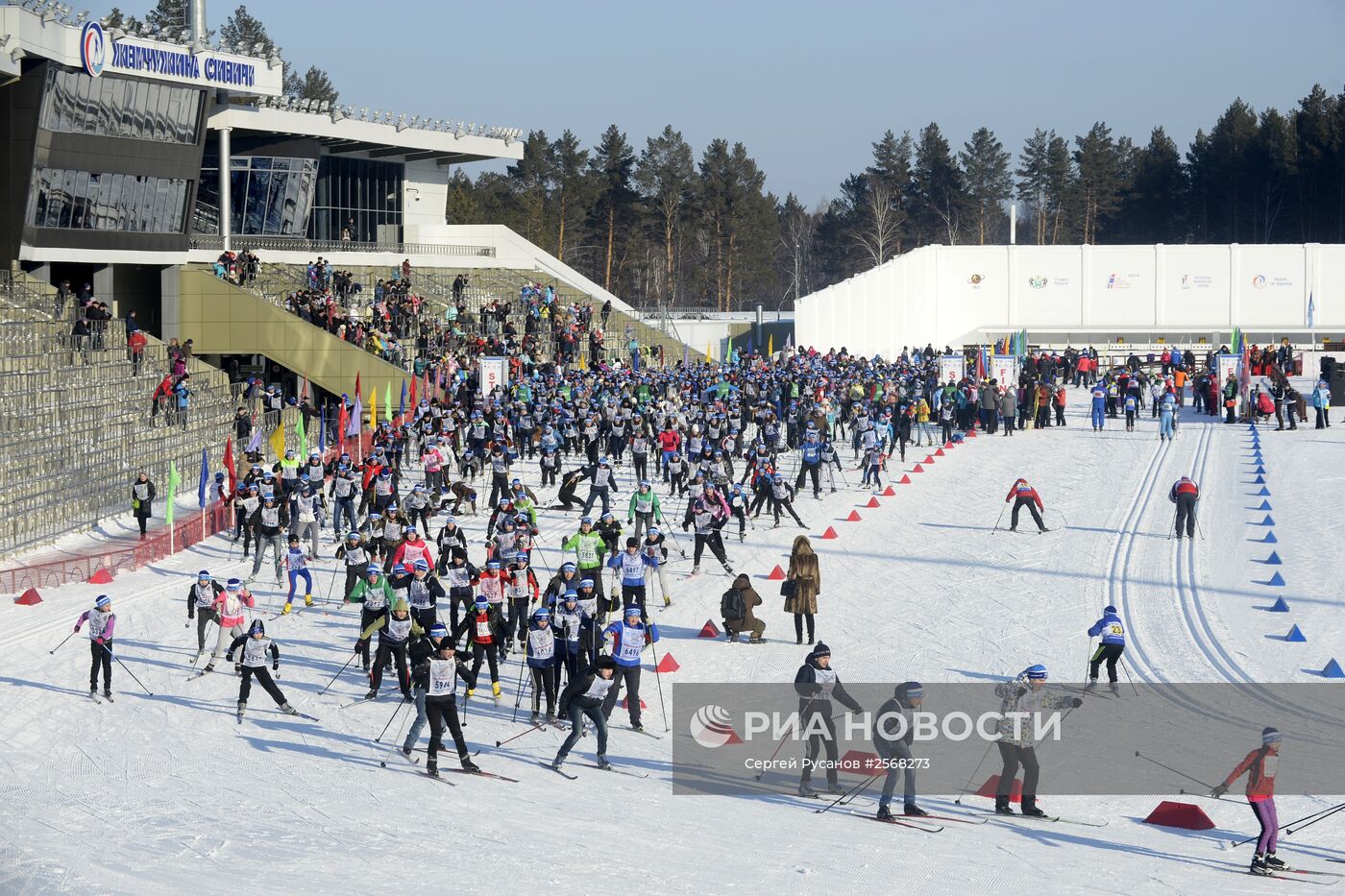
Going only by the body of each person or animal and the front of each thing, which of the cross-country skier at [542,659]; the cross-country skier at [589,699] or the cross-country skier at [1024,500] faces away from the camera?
the cross-country skier at [1024,500]

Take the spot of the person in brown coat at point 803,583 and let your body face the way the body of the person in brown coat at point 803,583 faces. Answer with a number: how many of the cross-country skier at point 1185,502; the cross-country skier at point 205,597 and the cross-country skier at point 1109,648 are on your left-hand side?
1

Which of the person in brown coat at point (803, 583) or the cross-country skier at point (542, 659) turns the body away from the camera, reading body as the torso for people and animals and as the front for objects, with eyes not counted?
the person in brown coat

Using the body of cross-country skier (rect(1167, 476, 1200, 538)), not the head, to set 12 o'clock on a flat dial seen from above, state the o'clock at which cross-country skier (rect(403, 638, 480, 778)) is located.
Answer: cross-country skier (rect(403, 638, 480, 778)) is roughly at 7 o'clock from cross-country skier (rect(1167, 476, 1200, 538)).

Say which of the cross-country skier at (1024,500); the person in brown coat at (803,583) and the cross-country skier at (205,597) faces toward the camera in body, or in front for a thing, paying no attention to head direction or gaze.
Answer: the cross-country skier at (205,597)

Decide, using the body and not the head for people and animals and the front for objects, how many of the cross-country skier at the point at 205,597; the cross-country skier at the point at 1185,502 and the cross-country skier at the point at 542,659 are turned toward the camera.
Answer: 2

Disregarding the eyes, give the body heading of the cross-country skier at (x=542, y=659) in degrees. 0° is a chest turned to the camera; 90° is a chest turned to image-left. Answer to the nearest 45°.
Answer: approximately 0°

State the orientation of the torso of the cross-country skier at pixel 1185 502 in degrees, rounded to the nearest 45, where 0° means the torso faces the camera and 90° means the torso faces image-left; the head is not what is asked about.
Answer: approximately 180°

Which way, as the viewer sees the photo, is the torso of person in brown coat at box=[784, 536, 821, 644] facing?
away from the camera

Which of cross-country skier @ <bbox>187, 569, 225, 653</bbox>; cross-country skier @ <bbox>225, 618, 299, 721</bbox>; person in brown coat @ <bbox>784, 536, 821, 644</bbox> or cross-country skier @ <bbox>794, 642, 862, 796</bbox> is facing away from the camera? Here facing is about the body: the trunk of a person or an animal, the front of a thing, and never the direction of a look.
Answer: the person in brown coat

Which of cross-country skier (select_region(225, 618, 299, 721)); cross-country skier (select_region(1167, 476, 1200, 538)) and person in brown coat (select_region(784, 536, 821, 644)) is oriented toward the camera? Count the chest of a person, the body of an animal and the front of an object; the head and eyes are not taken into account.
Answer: cross-country skier (select_region(225, 618, 299, 721))

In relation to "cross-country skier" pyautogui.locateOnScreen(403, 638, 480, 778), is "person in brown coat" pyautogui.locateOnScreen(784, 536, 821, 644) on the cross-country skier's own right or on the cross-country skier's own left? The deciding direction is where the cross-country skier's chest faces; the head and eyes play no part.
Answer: on the cross-country skier's own left

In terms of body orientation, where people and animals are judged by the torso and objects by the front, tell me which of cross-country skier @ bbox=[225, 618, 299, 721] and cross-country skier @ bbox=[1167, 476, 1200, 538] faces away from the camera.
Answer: cross-country skier @ bbox=[1167, 476, 1200, 538]
